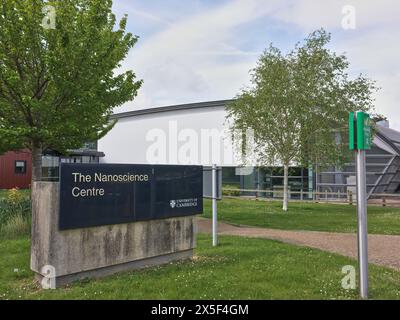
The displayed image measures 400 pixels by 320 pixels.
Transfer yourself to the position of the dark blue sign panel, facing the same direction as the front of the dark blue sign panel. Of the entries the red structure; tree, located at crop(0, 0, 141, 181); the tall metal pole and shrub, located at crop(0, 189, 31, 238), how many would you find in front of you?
1

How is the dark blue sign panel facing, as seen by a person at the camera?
facing the viewer and to the right of the viewer

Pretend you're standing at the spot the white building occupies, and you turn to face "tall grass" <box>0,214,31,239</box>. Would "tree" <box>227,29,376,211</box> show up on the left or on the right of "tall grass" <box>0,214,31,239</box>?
left

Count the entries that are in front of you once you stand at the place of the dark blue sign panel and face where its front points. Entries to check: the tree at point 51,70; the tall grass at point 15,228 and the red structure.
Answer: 0

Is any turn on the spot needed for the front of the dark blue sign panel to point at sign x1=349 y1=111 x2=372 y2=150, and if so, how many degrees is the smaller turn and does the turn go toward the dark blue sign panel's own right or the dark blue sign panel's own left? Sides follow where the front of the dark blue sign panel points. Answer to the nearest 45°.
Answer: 0° — it already faces it

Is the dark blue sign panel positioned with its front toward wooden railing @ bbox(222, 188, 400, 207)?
no

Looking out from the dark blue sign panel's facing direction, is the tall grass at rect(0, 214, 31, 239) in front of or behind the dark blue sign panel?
behind

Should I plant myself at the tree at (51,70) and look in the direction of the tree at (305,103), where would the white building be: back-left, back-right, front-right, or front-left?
front-left

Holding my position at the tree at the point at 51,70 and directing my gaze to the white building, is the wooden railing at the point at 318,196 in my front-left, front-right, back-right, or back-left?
front-right

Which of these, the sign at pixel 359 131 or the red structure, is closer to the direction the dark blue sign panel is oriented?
the sign

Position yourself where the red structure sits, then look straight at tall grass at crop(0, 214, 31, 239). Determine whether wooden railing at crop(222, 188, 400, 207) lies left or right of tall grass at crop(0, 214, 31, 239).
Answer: left

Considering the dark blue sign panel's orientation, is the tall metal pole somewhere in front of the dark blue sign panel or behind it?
in front

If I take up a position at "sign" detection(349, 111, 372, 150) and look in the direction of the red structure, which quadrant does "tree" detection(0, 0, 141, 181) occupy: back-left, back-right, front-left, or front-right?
front-left

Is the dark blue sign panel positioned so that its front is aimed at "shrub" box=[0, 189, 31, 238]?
no

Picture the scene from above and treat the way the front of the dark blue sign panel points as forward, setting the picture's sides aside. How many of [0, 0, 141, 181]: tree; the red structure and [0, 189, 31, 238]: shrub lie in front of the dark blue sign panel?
0

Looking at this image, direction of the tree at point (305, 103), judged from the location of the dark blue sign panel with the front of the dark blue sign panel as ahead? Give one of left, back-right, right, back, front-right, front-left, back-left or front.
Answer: left

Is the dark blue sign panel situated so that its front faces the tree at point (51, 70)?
no
